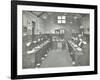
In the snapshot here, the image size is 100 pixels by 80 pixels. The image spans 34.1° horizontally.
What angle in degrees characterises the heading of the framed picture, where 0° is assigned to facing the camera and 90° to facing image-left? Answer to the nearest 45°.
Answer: approximately 315°
